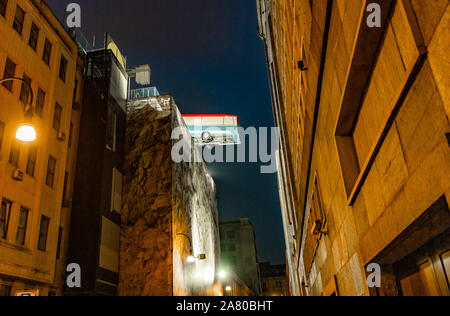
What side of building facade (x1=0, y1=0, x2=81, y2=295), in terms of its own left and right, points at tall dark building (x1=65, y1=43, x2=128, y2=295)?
left

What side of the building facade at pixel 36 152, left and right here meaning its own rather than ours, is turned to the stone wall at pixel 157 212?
left

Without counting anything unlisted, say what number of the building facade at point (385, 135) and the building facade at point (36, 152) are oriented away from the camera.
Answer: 0

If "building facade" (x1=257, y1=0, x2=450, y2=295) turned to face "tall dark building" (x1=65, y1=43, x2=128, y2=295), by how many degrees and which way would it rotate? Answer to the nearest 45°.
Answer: approximately 90° to its right

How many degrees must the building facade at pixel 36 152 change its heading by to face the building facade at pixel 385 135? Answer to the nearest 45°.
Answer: approximately 45° to its right

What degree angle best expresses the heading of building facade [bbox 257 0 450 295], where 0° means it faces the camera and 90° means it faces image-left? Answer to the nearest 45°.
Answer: approximately 45°

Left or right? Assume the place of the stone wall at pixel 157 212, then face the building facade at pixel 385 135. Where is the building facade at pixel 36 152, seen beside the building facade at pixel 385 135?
right

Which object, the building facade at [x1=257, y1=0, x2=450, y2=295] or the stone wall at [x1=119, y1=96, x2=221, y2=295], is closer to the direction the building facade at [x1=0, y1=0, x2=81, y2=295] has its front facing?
the building facade
